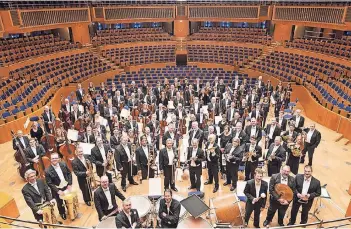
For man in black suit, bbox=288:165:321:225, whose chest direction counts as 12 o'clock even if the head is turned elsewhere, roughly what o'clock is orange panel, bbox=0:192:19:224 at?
The orange panel is roughly at 2 o'clock from the man in black suit.

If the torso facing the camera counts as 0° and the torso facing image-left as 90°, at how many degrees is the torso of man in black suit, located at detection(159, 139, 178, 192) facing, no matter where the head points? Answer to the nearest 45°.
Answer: approximately 0°

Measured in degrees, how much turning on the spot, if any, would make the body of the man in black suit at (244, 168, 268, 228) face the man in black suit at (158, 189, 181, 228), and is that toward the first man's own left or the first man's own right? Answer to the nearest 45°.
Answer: approximately 45° to the first man's own right

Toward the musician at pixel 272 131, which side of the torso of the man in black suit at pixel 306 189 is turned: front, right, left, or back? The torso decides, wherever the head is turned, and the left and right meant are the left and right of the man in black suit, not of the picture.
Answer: back

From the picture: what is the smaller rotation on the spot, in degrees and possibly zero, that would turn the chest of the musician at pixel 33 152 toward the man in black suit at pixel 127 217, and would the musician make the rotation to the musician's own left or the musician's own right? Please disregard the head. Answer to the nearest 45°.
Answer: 0° — they already face them

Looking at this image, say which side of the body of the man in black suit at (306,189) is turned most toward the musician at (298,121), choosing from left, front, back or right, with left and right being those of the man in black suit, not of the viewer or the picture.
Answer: back

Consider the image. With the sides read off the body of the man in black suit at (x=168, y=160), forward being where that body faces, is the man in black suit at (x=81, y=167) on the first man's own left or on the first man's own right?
on the first man's own right

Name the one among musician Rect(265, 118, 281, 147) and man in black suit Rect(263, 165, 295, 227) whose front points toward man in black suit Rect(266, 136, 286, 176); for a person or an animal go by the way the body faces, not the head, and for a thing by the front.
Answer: the musician

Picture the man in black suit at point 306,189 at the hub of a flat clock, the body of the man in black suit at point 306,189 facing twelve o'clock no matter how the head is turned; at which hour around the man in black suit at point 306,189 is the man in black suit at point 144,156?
the man in black suit at point 144,156 is roughly at 3 o'clock from the man in black suit at point 306,189.
